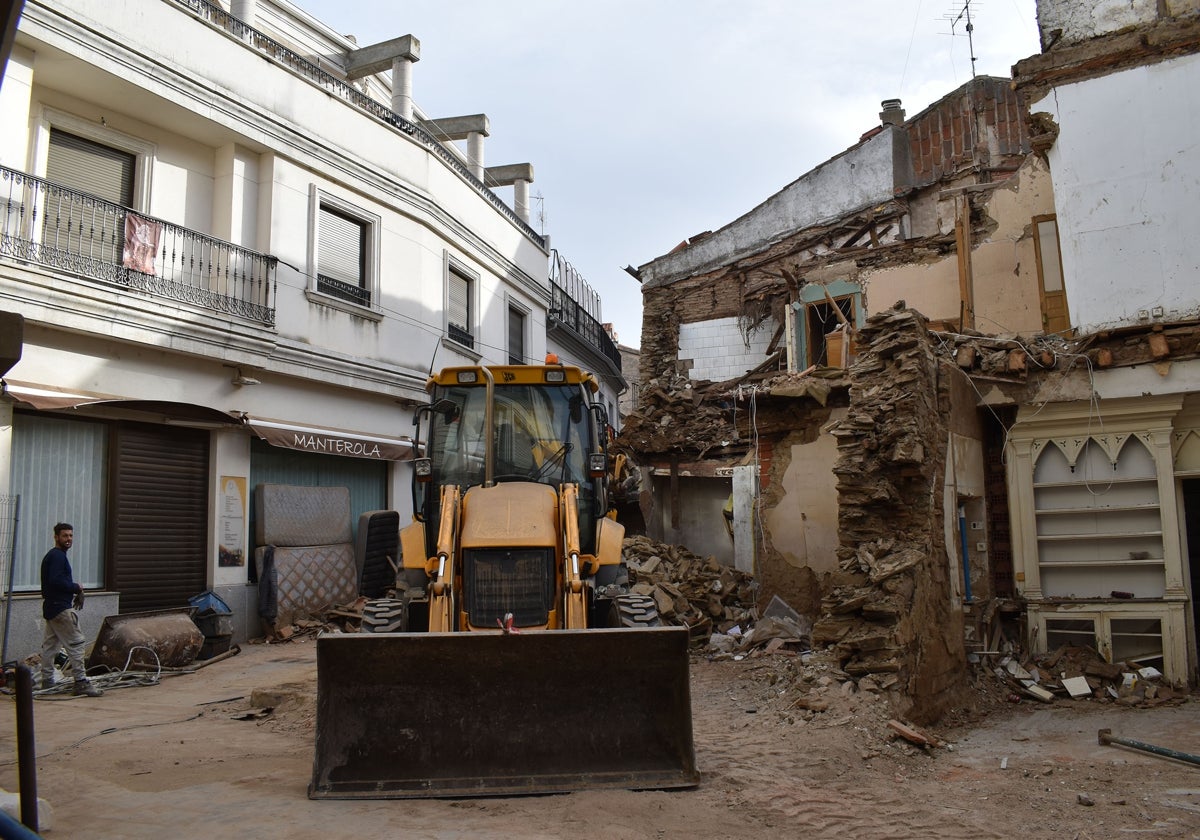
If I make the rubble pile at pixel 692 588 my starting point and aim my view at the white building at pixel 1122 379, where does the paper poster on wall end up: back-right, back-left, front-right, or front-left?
back-right

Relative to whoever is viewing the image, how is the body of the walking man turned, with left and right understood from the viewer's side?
facing to the right of the viewer

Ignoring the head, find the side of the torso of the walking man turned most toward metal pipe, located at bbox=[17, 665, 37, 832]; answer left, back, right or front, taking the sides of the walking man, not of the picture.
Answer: right

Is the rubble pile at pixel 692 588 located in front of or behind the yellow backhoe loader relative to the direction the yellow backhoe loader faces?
behind

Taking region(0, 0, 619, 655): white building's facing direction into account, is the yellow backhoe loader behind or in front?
in front

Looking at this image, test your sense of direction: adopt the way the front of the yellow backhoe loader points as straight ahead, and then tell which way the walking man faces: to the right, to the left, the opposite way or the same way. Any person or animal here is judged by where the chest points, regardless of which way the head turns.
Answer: to the left

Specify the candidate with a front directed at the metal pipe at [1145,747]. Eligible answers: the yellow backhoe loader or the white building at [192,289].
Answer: the white building

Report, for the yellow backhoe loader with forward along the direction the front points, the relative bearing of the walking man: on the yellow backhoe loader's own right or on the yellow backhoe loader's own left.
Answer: on the yellow backhoe loader's own right

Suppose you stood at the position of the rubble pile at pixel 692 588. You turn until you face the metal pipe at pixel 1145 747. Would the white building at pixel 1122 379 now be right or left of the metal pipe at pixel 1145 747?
left

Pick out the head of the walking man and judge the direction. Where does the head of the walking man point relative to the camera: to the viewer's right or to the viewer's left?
to the viewer's right

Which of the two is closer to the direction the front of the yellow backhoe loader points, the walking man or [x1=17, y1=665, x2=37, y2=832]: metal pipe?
the metal pipe

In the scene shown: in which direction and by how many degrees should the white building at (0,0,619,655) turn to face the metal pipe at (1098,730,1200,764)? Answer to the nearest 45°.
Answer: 0° — it already faces it

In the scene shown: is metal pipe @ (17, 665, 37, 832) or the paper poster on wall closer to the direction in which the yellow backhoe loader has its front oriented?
the metal pipe

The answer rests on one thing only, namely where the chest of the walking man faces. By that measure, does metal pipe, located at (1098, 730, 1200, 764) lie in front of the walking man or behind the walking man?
in front

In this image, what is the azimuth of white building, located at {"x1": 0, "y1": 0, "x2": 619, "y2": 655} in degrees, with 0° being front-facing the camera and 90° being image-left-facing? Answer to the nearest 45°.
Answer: approximately 315°

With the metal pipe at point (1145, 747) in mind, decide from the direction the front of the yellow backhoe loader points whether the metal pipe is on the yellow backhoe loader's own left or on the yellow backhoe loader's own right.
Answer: on the yellow backhoe loader's own left
